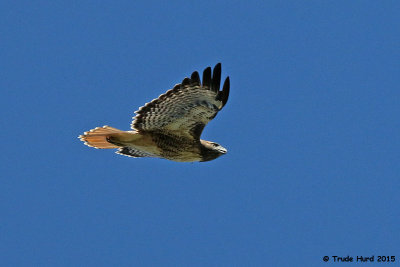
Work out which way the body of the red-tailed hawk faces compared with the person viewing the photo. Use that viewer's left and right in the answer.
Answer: facing to the right of the viewer
